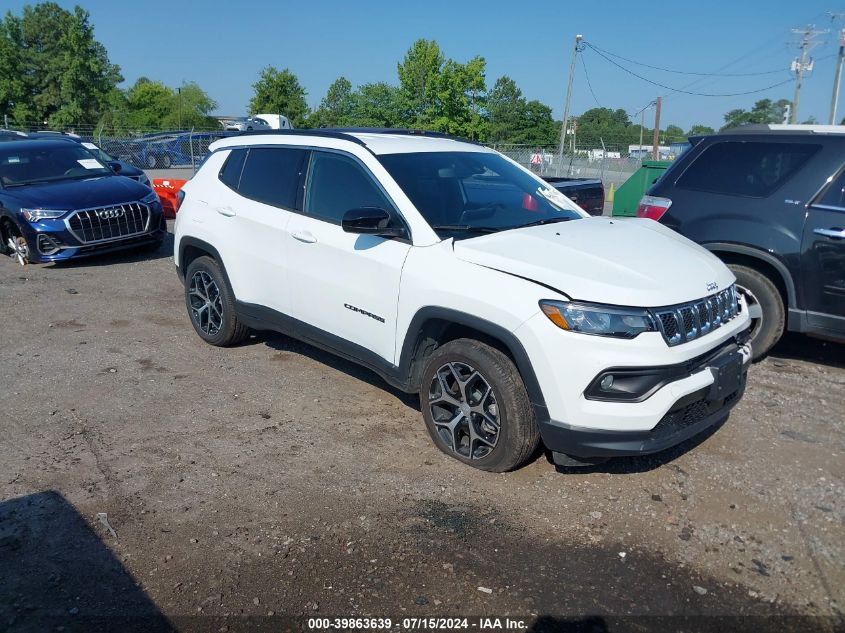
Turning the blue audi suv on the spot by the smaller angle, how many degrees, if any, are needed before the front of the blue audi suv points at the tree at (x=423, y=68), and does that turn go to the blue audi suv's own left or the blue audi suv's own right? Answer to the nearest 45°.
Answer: approximately 90° to the blue audi suv's own left

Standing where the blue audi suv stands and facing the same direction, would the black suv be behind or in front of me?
in front

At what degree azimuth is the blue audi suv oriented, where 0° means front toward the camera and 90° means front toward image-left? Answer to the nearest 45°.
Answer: approximately 315°

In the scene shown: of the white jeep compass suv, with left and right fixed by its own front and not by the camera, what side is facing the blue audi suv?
back

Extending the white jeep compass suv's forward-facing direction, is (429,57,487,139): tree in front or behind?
behind

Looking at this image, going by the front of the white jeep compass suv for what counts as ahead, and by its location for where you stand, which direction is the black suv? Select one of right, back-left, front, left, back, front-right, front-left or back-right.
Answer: left

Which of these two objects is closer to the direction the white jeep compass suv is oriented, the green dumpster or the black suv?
the black suv

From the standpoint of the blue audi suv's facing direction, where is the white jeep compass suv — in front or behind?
in front

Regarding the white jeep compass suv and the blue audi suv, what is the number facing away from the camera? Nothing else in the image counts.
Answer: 0

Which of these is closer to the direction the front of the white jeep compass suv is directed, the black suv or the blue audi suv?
the black suv

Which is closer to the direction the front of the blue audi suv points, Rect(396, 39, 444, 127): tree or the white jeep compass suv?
the white jeep compass suv

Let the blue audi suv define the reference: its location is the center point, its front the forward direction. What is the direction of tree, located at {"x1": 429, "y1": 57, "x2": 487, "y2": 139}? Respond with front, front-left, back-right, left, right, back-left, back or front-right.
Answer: left
